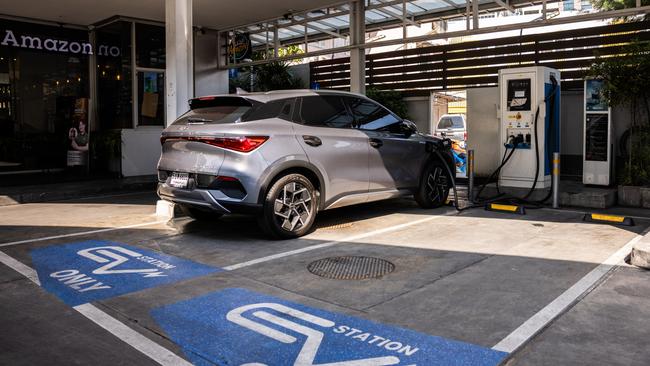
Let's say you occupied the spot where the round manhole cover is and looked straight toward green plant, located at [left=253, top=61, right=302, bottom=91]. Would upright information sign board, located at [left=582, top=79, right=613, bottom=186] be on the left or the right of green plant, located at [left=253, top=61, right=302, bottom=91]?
right

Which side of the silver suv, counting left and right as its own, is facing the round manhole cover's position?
right

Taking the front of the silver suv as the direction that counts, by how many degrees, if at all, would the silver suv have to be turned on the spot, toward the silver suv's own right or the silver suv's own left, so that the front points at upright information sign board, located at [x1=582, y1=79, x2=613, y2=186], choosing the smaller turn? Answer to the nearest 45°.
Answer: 0° — it already faces it

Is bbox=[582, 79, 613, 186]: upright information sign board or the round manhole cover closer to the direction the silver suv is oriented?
the upright information sign board

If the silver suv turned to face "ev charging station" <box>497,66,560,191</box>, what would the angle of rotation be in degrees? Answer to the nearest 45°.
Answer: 0° — it already faces it

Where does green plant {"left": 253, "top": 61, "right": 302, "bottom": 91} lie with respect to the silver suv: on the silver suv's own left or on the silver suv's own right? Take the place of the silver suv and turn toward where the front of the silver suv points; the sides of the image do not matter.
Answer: on the silver suv's own left

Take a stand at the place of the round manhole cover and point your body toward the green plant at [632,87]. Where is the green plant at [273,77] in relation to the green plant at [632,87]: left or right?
left

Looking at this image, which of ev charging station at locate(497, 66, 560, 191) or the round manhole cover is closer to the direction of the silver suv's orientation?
the ev charging station

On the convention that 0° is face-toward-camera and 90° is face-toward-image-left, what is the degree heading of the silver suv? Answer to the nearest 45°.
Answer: approximately 225°

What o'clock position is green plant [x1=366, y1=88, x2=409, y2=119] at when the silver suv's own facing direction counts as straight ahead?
The green plant is roughly at 11 o'clock from the silver suv.
